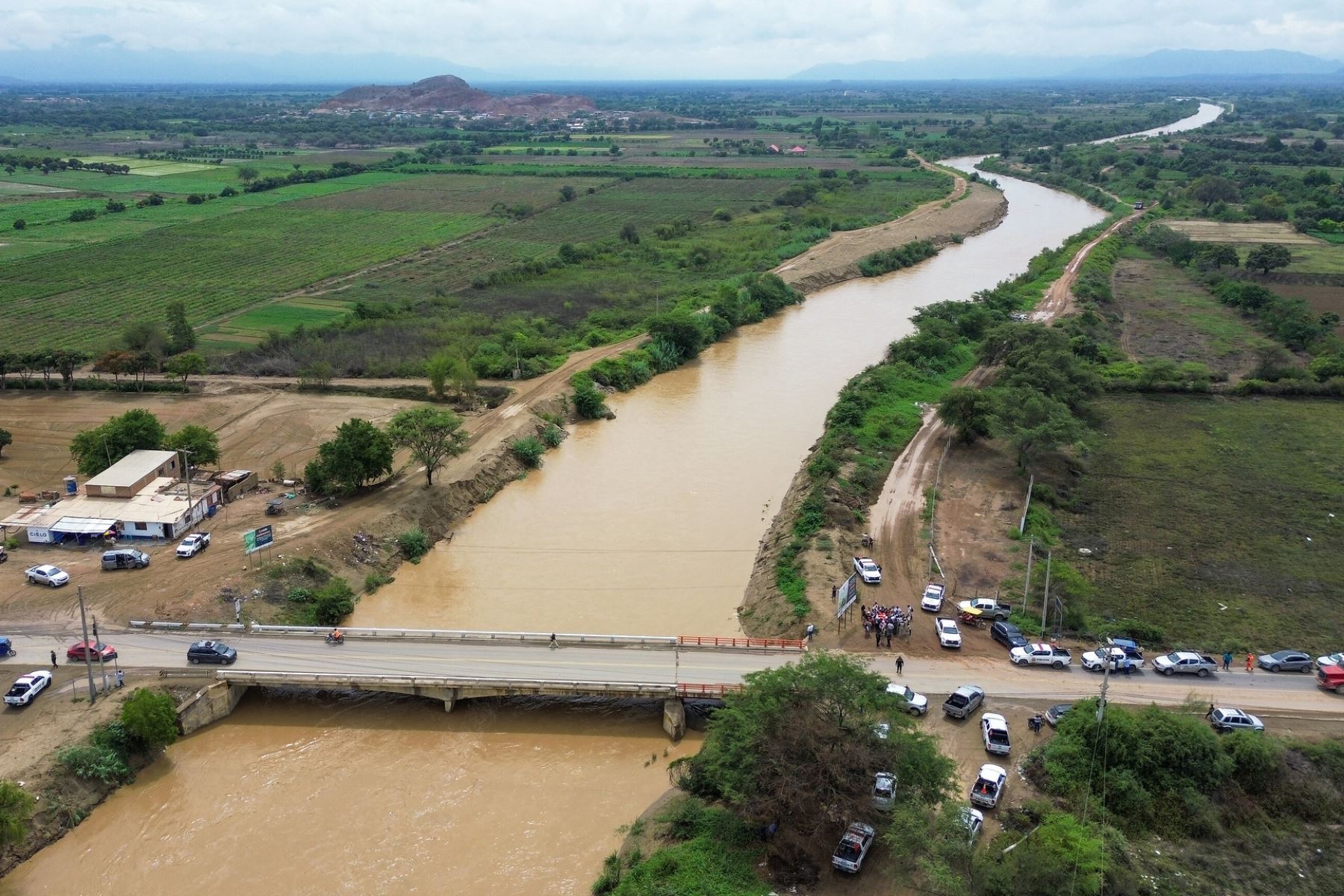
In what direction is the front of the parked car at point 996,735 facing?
away from the camera

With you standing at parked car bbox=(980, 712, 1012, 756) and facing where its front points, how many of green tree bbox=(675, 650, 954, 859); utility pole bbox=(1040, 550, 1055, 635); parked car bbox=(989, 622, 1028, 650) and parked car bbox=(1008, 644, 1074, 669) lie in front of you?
3

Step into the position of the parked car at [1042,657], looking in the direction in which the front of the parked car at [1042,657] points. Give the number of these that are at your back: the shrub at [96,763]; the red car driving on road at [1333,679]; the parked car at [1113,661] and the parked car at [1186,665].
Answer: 3

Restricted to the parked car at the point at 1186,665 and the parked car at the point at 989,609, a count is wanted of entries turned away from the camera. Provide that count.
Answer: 0

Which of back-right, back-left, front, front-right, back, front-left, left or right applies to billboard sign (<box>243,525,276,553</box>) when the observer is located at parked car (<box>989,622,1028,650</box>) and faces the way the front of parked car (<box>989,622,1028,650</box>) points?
back-right

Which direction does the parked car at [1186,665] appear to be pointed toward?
to the viewer's left

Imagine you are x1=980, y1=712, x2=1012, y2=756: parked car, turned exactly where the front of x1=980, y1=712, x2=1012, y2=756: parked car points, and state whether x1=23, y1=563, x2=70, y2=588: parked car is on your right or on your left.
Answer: on your left

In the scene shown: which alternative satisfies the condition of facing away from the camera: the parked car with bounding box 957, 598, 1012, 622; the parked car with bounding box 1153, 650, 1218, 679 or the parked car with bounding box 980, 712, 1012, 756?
the parked car with bounding box 980, 712, 1012, 756

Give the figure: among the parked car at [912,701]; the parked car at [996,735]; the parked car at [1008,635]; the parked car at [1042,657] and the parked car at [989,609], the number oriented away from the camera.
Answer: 1

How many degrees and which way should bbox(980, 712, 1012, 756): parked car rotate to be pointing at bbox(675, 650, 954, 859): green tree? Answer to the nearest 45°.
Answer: approximately 135° to its left

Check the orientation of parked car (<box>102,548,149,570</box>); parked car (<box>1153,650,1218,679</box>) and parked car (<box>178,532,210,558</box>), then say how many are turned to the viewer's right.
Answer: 1

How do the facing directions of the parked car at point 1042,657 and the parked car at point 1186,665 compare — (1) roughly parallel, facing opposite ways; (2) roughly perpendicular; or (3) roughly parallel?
roughly parallel

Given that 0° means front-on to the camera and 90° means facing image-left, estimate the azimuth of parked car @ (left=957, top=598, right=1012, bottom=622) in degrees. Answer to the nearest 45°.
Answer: approximately 90°

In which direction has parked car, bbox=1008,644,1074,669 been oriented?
to the viewer's left
